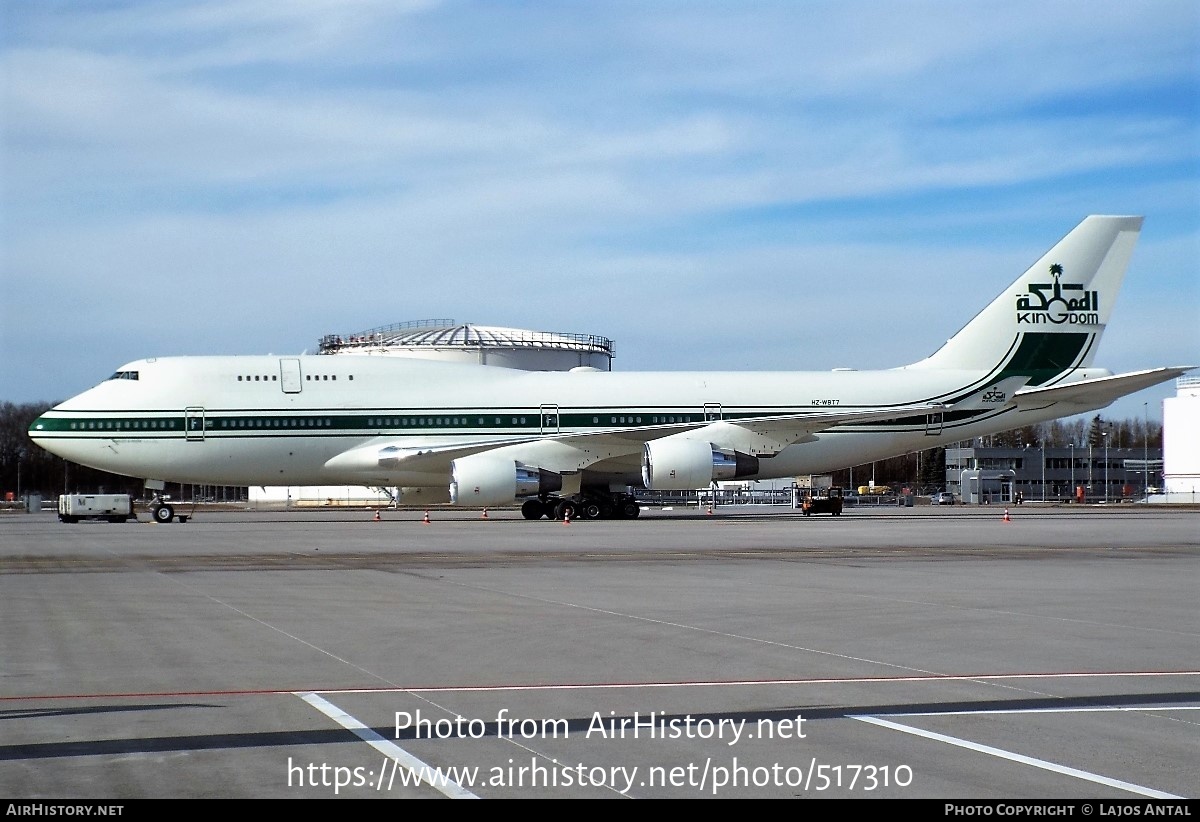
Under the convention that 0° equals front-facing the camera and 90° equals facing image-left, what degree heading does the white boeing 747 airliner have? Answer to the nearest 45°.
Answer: approximately 90°
